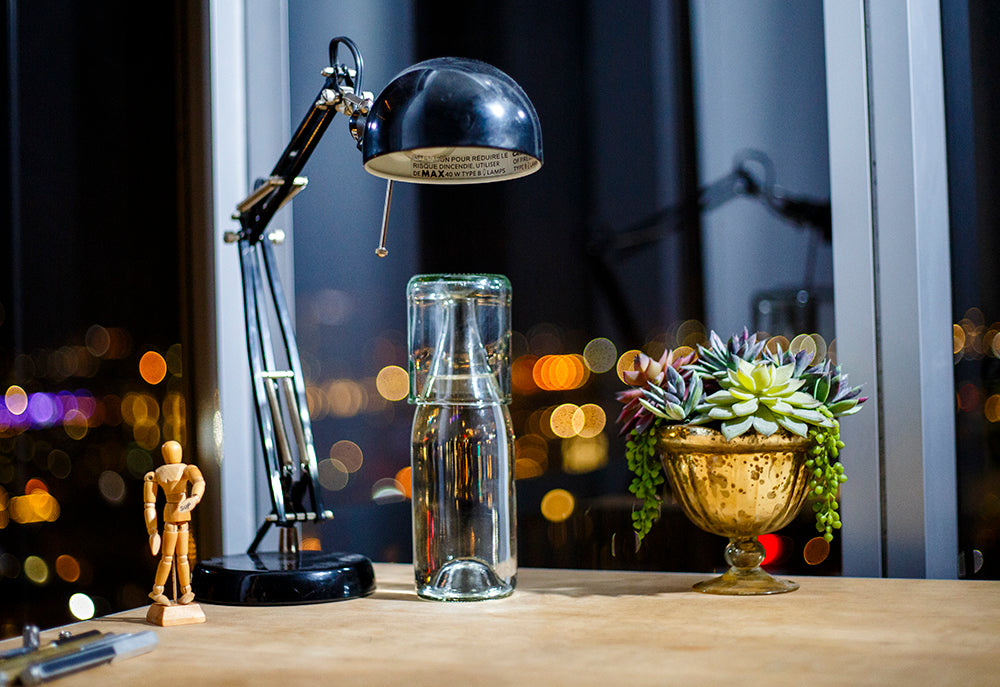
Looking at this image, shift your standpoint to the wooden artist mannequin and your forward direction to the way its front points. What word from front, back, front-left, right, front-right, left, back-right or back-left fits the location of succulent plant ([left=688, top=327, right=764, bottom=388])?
left

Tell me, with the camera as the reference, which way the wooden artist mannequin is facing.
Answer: facing the viewer

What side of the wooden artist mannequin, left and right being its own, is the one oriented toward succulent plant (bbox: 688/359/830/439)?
left
